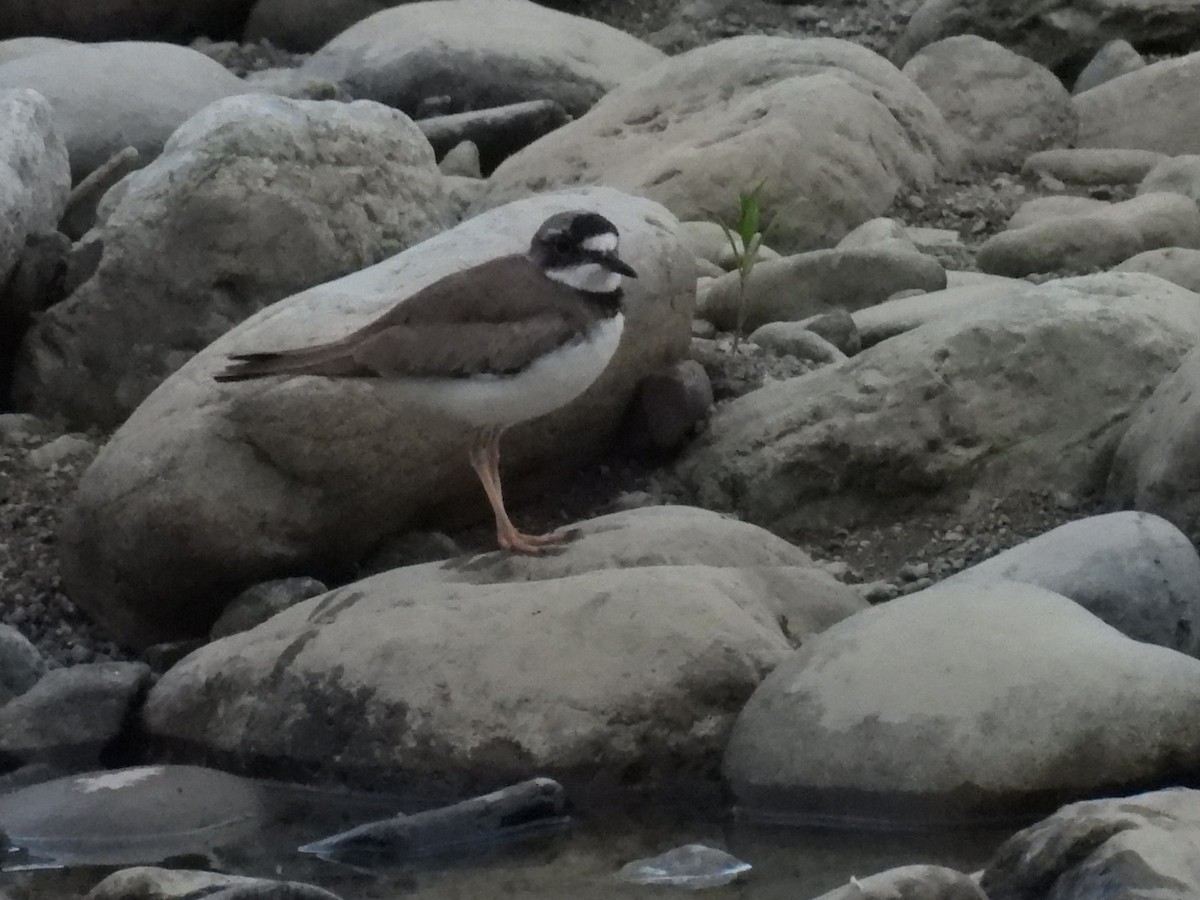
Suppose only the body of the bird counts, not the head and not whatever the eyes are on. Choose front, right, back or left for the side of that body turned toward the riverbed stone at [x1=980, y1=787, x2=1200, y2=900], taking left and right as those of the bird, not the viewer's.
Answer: right

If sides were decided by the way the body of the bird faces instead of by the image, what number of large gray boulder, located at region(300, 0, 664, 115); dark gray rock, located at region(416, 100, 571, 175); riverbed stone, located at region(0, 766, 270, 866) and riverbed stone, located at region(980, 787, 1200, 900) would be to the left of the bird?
2

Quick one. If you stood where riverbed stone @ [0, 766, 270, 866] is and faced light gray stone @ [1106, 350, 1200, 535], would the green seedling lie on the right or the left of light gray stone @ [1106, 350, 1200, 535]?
left

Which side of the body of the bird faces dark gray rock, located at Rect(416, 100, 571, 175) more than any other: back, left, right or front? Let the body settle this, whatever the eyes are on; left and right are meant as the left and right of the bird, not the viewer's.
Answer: left

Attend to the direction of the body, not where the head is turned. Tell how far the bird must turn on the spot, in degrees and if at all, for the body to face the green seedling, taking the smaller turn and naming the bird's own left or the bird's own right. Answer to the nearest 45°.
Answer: approximately 45° to the bird's own left

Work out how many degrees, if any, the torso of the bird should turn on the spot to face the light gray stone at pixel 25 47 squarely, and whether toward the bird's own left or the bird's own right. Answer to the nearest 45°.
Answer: approximately 135° to the bird's own left

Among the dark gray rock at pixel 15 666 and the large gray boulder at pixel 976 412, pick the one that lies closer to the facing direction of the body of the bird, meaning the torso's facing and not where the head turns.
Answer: the large gray boulder

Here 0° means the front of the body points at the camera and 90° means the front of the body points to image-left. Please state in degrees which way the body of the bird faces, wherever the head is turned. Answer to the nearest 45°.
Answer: approximately 270°

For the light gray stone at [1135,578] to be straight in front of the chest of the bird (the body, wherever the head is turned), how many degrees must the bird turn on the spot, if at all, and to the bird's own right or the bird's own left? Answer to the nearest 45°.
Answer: approximately 45° to the bird's own right

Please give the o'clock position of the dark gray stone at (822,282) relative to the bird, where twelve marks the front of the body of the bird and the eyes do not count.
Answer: The dark gray stone is roughly at 10 o'clock from the bird.

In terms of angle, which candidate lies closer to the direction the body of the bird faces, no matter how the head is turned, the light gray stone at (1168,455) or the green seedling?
the light gray stone

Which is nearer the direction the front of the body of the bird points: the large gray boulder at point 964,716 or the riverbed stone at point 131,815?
the large gray boulder

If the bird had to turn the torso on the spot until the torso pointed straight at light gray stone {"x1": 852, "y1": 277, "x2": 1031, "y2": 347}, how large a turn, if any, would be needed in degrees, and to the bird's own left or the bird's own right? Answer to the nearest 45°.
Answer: approximately 45° to the bird's own left

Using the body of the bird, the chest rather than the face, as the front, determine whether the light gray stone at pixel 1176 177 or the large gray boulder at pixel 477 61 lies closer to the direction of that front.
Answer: the light gray stone

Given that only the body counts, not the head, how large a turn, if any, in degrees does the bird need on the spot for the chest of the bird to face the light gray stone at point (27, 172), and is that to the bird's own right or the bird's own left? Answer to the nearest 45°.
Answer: approximately 135° to the bird's own left
